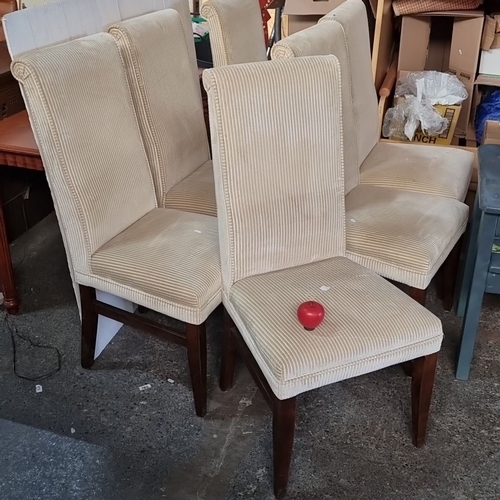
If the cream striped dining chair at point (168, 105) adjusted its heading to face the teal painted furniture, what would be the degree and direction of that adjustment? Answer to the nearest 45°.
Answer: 0° — it already faces it

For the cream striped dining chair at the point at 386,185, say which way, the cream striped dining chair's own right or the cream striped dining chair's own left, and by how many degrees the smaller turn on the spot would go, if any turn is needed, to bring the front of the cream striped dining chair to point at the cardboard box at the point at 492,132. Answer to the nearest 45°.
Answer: approximately 90° to the cream striped dining chair's own left

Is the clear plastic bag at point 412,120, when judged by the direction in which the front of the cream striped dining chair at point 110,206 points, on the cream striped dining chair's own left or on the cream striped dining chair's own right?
on the cream striped dining chair's own left

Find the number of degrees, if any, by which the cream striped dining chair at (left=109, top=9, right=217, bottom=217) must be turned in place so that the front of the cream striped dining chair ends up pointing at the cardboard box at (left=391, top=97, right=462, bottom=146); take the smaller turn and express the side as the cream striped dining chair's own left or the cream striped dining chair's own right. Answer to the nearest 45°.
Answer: approximately 45° to the cream striped dining chair's own left
